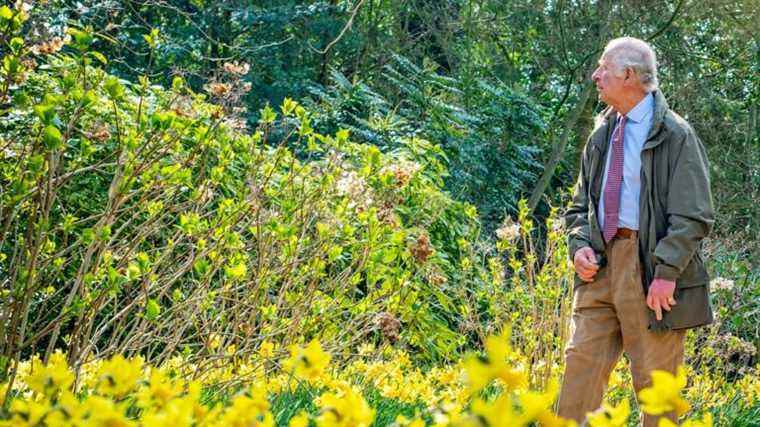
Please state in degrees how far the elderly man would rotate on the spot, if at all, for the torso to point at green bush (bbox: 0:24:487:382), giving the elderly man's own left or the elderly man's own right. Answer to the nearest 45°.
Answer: approximately 45° to the elderly man's own right

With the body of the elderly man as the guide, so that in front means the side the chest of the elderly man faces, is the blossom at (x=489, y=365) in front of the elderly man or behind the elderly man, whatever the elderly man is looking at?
in front

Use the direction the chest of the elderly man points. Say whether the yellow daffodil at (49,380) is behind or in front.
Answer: in front

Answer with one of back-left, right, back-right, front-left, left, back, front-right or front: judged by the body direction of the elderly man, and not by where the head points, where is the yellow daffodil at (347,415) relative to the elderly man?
front-left

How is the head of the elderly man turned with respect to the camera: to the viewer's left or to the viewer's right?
to the viewer's left

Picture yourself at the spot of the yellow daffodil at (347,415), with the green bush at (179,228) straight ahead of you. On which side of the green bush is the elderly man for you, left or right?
right

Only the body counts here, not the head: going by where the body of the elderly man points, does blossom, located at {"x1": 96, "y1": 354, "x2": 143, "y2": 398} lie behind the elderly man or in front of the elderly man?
in front

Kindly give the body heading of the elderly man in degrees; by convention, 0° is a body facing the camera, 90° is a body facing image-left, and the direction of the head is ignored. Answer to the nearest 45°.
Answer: approximately 45°
